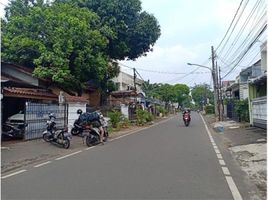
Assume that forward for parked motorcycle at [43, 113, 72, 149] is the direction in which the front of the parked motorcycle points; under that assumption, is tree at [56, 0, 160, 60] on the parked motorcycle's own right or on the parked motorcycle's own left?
on the parked motorcycle's own right

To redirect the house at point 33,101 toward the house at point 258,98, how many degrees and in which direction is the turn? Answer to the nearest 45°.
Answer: approximately 45° to its left

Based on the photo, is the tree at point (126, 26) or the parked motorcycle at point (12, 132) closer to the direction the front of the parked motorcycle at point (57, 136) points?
the parked motorcycle

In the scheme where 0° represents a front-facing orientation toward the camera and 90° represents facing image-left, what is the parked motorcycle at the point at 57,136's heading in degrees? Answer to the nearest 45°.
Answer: approximately 135°

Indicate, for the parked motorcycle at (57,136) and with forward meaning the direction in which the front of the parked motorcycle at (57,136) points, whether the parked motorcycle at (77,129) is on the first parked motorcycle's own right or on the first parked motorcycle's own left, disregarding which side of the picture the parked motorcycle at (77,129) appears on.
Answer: on the first parked motorcycle's own right

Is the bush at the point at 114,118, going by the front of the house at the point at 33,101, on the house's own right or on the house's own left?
on the house's own left

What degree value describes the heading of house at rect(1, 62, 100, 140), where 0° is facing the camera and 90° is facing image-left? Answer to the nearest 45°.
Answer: approximately 315°

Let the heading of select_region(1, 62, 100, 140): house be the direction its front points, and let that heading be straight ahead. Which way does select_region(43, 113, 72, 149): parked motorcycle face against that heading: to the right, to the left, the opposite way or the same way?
the opposite way
